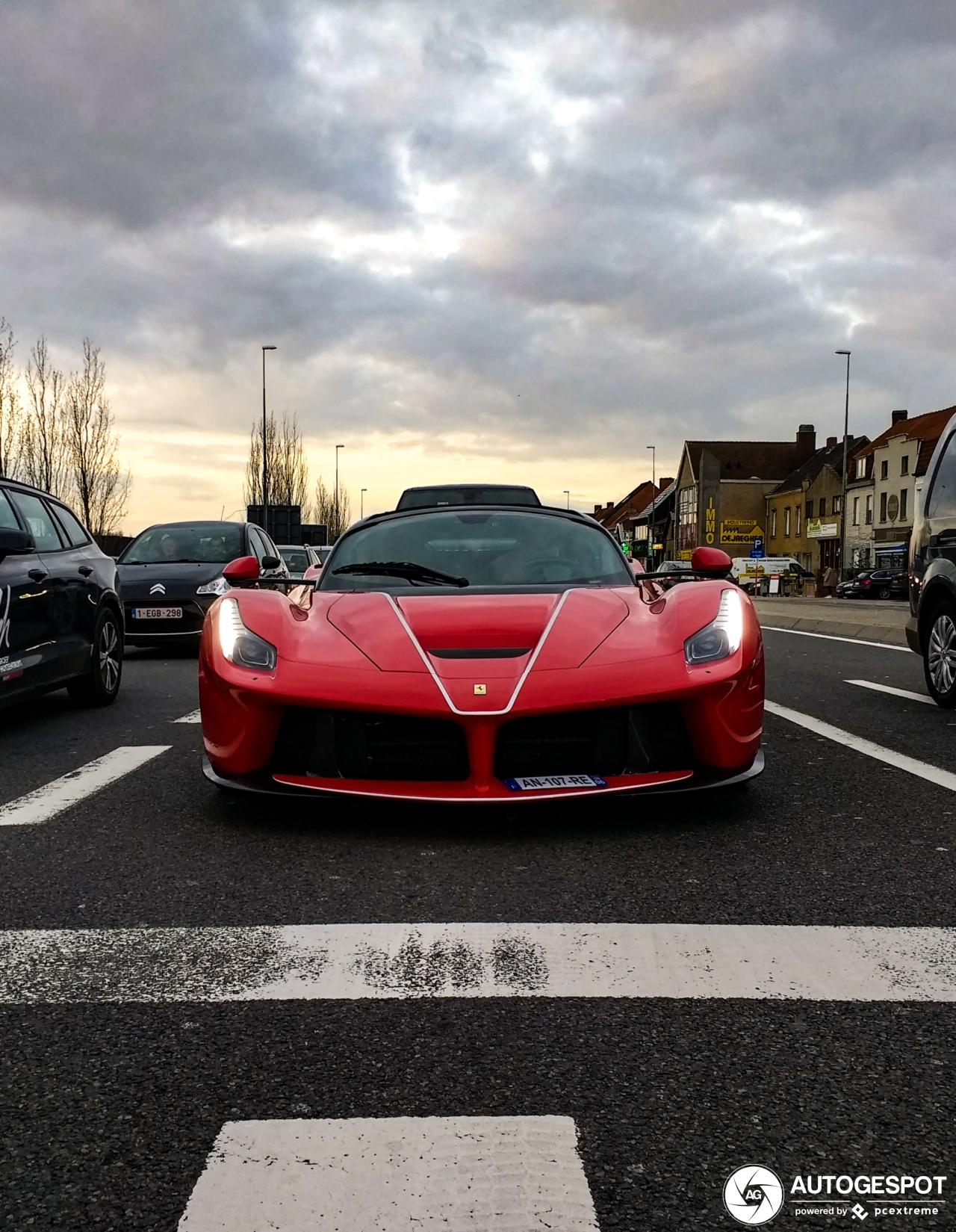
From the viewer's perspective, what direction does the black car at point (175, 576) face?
toward the camera

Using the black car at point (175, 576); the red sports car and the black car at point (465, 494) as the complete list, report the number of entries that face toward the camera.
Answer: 3

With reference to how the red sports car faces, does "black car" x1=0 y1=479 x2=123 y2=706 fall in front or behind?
behind

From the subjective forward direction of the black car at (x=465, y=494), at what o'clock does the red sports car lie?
The red sports car is roughly at 12 o'clock from the black car.

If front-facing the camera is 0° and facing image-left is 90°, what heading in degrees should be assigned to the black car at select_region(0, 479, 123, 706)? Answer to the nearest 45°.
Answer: approximately 45°

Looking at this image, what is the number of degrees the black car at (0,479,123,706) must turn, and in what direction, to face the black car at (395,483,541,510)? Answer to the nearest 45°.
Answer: approximately 180°

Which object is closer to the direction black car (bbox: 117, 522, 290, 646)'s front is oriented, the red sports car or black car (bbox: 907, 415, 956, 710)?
the red sports car

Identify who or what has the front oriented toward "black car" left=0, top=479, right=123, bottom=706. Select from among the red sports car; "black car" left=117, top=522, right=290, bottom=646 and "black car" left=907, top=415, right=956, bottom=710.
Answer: "black car" left=117, top=522, right=290, bottom=646

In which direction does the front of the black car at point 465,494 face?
toward the camera

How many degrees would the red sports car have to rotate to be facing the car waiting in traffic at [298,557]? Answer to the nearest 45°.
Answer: approximately 180°

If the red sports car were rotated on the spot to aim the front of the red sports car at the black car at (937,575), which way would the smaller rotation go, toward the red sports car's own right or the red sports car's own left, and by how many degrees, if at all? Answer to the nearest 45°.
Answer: approximately 135° to the red sports car's own left

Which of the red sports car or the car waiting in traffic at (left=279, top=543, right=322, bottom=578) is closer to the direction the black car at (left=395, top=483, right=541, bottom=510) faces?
the red sports car

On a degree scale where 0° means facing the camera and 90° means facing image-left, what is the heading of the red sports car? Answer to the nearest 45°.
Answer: approximately 0°

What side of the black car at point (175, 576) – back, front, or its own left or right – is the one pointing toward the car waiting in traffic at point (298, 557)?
back

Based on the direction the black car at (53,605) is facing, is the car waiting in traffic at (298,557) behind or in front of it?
behind

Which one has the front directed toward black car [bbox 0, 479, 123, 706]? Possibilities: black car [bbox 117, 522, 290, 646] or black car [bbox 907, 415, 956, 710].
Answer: black car [bbox 117, 522, 290, 646]
